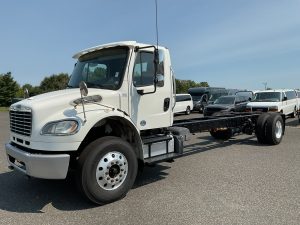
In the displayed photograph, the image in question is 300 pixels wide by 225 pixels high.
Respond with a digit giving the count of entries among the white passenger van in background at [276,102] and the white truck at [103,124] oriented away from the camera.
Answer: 0

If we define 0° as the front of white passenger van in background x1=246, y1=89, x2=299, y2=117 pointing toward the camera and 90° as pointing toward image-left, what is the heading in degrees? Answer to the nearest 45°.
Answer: approximately 45°

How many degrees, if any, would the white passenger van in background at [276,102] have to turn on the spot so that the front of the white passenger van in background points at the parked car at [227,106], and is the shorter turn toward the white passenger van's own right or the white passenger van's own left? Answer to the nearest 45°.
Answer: approximately 90° to the white passenger van's own right

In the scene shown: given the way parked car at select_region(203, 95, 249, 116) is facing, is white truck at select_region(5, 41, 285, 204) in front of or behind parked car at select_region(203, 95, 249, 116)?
in front

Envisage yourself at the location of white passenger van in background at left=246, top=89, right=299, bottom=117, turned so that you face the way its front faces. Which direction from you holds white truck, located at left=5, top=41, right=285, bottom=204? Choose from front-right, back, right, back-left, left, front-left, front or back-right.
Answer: front-left

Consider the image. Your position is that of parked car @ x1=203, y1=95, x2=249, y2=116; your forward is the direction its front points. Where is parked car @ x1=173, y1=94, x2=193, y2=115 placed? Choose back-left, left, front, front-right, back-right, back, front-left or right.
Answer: right

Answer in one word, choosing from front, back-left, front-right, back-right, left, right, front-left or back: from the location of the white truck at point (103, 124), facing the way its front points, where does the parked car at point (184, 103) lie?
back-right

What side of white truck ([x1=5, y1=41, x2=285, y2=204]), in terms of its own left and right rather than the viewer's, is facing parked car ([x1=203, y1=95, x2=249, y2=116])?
back

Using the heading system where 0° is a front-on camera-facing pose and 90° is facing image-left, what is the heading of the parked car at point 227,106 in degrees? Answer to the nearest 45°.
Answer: approximately 45°

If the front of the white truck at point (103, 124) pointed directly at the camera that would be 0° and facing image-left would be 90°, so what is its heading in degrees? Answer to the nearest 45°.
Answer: approximately 45°
